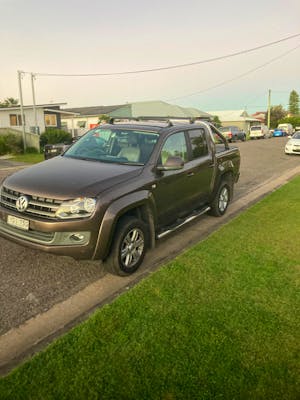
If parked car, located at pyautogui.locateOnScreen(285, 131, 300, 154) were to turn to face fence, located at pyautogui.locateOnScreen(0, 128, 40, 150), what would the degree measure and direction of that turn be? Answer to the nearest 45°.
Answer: approximately 45° to its right

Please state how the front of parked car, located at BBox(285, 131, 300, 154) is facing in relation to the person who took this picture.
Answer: facing the viewer and to the left of the viewer

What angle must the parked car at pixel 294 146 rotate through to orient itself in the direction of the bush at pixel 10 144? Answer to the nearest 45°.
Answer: approximately 45° to its right

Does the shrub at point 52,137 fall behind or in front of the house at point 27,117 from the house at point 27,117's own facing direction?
in front

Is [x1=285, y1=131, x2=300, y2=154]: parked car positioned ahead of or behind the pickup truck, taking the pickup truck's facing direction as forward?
behind

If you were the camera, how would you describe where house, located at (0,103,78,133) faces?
facing the viewer and to the right of the viewer

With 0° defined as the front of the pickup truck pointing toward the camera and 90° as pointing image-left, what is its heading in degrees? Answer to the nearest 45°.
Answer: approximately 45°

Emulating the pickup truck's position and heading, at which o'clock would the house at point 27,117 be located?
The house is roughly at 4 o'clock from the pickup truck.

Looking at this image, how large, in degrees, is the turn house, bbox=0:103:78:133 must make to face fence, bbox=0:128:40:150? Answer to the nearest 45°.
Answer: approximately 45° to its right

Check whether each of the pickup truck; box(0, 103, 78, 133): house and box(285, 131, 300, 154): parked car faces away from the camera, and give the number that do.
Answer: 0
